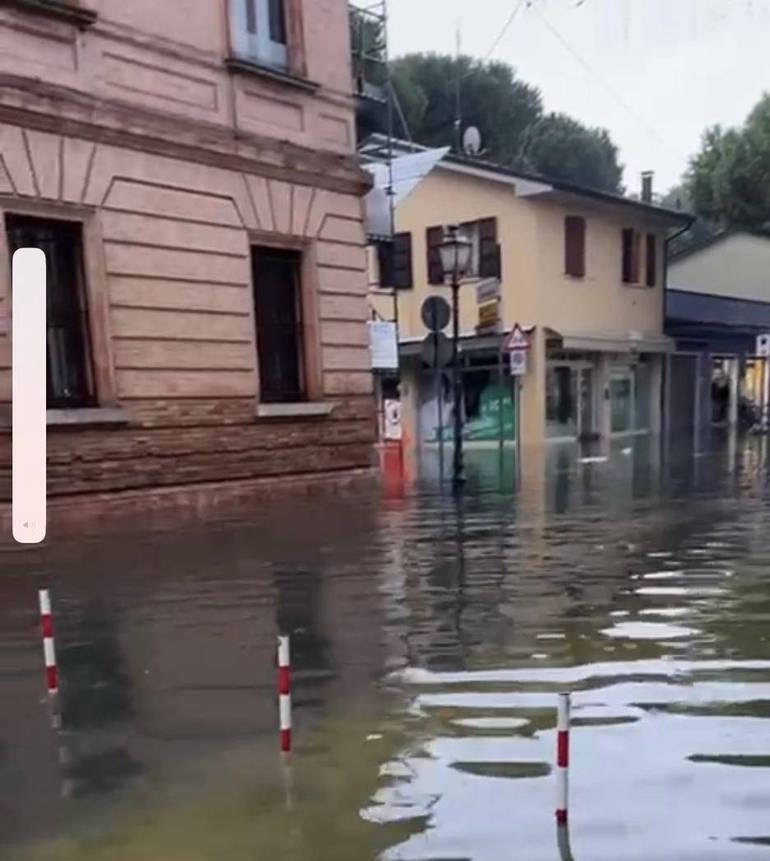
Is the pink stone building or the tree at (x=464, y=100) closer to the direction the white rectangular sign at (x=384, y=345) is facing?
the pink stone building

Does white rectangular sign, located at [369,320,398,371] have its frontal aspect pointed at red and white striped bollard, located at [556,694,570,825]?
yes

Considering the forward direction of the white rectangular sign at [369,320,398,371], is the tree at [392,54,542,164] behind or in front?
behind

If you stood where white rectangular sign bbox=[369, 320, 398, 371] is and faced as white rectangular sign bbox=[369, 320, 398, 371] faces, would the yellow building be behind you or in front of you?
behind

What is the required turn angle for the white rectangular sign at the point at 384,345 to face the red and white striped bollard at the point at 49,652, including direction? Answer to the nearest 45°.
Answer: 0° — it already faces it

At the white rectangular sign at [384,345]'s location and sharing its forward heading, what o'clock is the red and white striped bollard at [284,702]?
The red and white striped bollard is roughly at 12 o'clock from the white rectangular sign.

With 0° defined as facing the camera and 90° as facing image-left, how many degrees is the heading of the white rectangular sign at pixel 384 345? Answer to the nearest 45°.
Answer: approximately 0°
